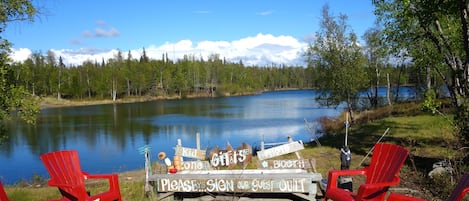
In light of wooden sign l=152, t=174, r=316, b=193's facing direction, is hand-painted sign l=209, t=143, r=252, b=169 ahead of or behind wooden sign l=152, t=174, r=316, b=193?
behind

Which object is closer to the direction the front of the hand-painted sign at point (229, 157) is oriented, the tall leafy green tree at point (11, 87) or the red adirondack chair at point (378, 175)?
the red adirondack chair

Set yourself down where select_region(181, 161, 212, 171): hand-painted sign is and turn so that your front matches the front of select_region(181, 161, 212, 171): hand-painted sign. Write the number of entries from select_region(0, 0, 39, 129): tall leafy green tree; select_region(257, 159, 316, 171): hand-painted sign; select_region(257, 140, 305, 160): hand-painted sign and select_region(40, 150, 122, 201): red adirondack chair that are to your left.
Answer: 2

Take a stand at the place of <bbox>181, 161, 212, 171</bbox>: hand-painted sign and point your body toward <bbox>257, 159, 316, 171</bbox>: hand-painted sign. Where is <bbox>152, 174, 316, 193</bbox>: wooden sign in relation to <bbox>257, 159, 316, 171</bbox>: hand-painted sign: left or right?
right

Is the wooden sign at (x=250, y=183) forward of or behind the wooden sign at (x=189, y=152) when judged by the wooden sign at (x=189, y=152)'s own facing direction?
forward

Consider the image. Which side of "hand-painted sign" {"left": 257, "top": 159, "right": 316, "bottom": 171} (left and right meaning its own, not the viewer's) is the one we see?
front

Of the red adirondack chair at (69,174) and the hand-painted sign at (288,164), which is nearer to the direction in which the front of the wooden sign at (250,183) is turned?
the red adirondack chair

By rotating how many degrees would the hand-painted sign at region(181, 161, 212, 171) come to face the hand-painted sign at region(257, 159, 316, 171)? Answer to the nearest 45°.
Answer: approximately 90° to its left

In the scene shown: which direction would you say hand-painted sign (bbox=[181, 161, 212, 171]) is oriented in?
toward the camera

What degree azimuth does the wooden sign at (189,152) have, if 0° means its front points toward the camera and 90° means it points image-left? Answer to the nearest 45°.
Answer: approximately 0°
